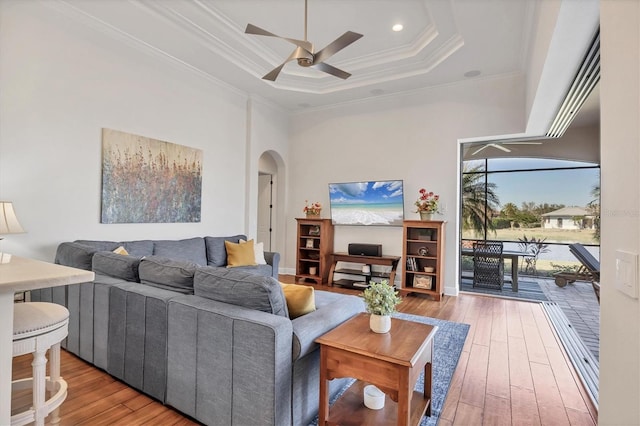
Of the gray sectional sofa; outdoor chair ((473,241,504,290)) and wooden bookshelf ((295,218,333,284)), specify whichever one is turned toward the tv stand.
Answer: the gray sectional sofa

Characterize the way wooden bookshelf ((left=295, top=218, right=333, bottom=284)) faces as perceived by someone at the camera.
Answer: facing the viewer and to the left of the viewer

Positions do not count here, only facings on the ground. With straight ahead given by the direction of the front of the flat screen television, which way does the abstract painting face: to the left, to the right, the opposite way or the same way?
to the left

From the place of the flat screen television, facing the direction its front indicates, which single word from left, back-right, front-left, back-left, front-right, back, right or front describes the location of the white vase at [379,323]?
front

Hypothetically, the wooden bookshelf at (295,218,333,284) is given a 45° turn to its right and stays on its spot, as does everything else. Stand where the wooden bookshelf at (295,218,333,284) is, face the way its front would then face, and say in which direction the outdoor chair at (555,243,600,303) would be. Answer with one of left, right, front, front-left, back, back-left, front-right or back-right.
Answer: back-left

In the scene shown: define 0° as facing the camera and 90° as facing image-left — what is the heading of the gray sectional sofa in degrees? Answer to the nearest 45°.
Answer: approximately 225°

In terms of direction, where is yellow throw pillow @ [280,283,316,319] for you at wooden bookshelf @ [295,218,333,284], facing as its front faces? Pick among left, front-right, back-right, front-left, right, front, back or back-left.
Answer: front-left

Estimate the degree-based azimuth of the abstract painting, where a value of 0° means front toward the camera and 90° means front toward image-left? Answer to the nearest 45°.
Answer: approximately 315°

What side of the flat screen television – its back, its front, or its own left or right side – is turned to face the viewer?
front

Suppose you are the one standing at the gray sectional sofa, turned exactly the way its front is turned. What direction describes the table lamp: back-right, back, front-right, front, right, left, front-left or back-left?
left

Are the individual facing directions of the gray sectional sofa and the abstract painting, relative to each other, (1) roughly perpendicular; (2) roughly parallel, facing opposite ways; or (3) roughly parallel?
roughly perpendicular

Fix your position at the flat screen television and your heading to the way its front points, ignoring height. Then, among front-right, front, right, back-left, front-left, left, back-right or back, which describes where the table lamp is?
front-right

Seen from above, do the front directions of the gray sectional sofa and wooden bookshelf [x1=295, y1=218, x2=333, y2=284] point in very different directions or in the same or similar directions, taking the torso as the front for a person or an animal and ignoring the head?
very different directions

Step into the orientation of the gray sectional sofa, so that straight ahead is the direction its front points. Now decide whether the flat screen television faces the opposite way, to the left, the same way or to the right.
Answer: the opposite way

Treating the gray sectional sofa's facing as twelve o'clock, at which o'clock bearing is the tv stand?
The tv stand is roughly at 12 o'clock from the gray sectional sofa.

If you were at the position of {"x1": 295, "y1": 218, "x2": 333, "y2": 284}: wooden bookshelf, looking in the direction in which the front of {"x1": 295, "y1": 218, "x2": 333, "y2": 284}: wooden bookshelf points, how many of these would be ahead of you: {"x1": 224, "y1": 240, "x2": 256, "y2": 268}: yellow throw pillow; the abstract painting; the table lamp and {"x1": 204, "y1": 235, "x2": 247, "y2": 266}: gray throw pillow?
4

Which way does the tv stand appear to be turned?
toward the camera
